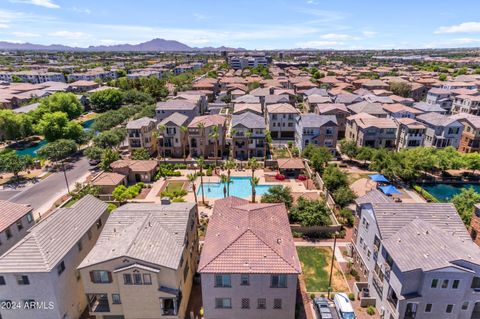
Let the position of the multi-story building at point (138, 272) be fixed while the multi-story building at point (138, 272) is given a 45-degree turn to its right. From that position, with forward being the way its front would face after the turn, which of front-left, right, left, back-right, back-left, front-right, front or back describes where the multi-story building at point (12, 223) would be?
right

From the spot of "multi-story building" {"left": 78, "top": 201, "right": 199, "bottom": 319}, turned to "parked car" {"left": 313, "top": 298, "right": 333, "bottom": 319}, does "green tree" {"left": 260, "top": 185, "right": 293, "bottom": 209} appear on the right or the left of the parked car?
left

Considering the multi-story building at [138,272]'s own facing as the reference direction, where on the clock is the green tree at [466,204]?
The green tree is roughly at 9 o'clock from the multi-story building.

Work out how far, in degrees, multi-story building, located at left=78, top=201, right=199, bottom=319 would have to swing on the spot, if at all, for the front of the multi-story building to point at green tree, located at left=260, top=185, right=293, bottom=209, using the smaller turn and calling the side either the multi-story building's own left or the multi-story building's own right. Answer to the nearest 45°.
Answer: approximately 135° to the multi-story building's own left

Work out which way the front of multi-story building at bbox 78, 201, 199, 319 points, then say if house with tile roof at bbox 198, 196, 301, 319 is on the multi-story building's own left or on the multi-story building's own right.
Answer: on the multi-story building's own left

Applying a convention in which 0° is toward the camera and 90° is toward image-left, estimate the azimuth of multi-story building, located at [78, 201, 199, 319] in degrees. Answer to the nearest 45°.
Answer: approximately 0°

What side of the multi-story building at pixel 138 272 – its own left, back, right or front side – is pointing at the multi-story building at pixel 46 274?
right

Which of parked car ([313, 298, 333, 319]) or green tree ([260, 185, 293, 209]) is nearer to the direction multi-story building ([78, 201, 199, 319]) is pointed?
the parked car

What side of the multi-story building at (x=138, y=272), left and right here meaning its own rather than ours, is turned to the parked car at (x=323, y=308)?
left

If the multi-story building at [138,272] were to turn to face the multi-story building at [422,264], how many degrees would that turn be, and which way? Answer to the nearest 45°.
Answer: approximately 90° to its left
